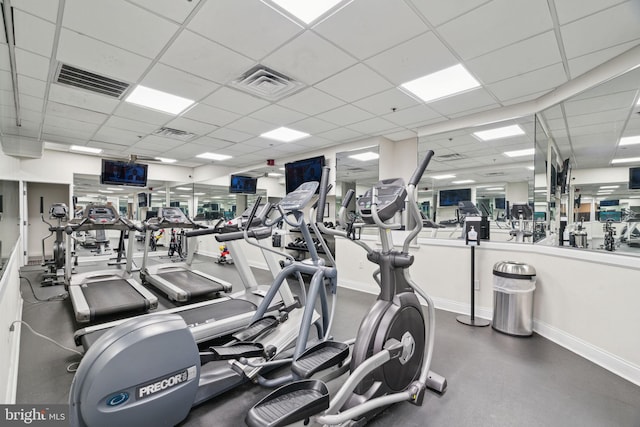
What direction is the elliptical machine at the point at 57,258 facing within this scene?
away from the camera

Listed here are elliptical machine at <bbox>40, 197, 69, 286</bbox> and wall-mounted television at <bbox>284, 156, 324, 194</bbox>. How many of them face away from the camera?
1

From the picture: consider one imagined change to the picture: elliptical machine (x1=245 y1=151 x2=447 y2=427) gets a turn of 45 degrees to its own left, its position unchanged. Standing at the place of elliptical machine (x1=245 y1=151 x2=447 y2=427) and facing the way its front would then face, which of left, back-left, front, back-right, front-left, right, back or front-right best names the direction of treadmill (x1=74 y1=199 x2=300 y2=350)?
front-left

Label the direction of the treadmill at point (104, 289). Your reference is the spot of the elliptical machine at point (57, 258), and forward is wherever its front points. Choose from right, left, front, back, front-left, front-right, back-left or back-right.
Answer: back

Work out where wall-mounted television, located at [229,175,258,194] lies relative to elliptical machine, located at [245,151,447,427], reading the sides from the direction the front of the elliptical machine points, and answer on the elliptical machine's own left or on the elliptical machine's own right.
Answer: on the elliptical machine's own left

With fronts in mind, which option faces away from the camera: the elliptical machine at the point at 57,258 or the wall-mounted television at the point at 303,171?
the elliptical machine

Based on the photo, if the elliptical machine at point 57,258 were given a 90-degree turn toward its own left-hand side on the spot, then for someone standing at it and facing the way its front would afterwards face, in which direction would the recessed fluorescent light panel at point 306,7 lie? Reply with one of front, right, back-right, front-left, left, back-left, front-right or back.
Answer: left

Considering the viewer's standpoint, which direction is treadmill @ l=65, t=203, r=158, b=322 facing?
facing away from the viewer and to the left of the viewer

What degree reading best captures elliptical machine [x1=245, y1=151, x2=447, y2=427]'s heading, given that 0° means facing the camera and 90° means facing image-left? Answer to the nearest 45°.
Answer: approximately 225°
